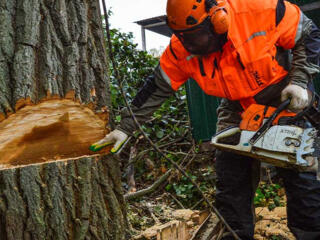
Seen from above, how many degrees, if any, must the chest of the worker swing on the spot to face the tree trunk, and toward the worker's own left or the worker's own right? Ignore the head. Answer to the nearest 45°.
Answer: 0° — they already face it

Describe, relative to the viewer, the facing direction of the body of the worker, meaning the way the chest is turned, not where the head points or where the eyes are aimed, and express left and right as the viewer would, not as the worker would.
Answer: facing the viewer and to the left of the viewer
